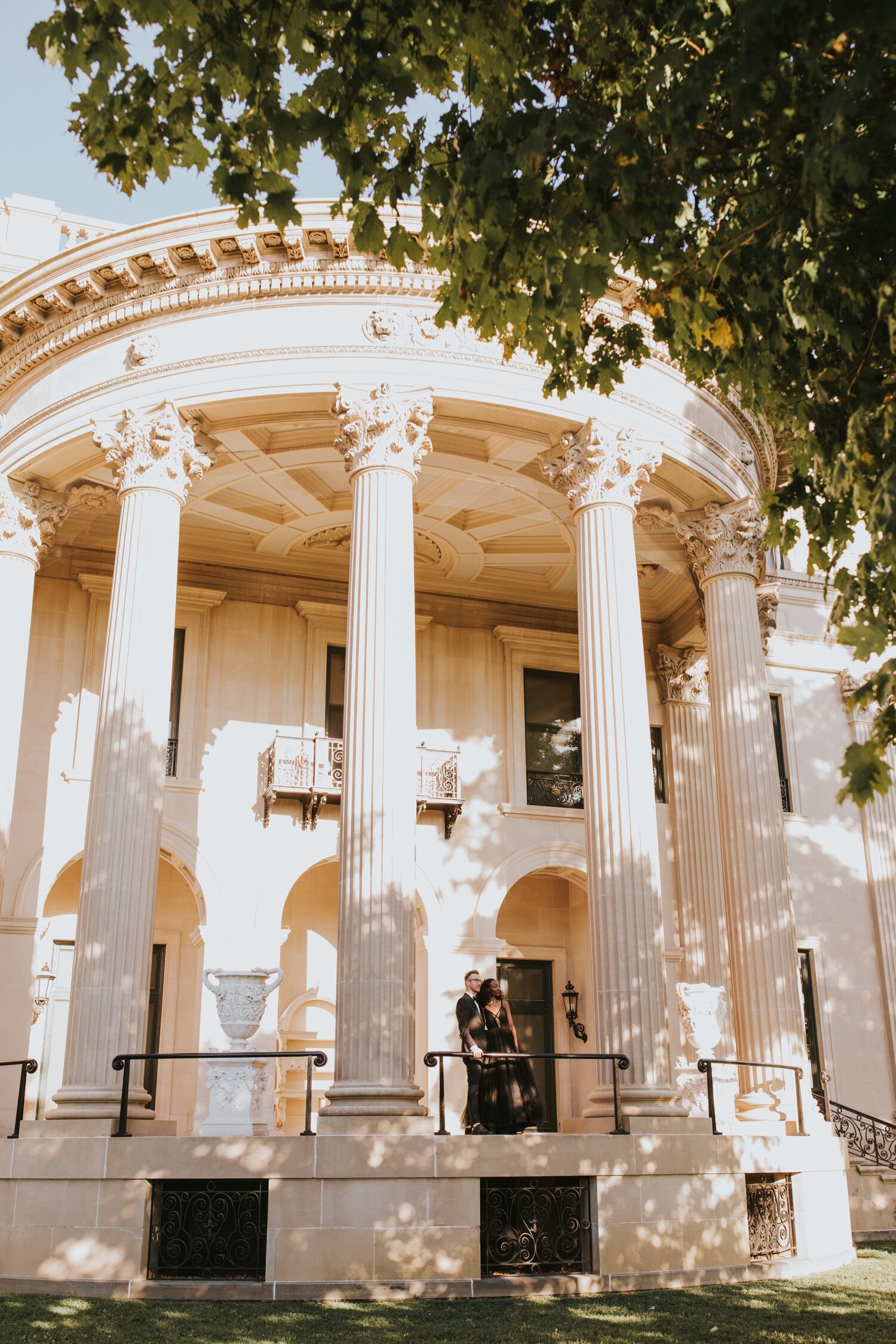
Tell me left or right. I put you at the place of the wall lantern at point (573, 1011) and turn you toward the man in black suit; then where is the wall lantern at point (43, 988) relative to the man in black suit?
right

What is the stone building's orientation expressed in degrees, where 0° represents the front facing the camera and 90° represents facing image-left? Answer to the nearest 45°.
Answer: approximately 0°

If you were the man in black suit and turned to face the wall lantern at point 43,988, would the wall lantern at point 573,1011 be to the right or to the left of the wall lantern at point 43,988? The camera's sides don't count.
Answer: right

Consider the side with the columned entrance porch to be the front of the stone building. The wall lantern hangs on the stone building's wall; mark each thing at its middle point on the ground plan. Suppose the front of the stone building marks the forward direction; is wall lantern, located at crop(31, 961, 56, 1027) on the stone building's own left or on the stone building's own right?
on the stone building's own right
